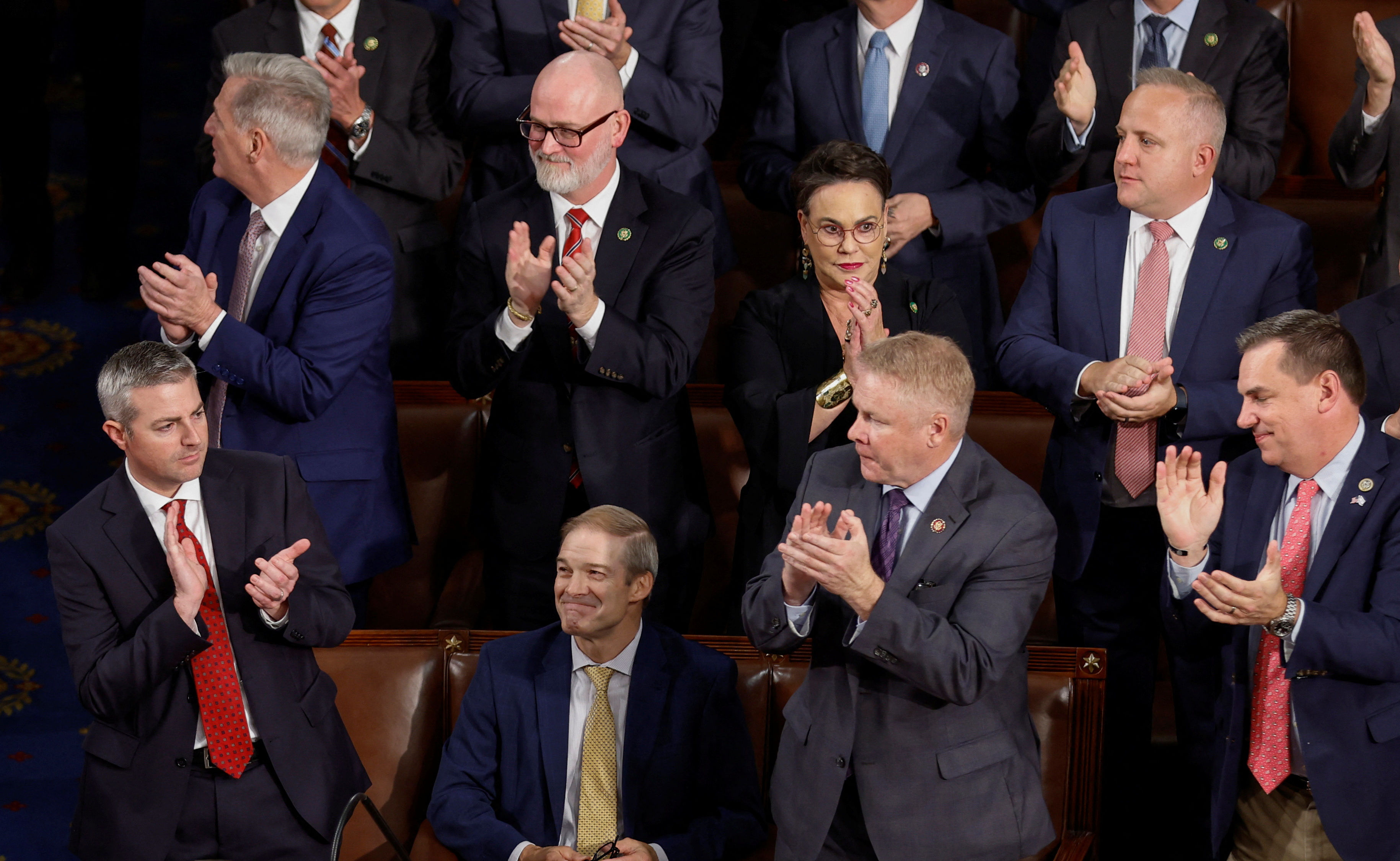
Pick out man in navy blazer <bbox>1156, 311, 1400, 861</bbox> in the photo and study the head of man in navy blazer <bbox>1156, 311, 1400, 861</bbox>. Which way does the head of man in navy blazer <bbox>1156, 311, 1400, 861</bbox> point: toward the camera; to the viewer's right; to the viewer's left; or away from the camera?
to the viewer's left

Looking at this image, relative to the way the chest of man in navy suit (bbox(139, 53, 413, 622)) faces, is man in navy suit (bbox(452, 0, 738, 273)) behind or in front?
behind

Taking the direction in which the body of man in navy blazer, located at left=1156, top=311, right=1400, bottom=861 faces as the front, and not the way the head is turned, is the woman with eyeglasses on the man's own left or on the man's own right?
on the man's own right

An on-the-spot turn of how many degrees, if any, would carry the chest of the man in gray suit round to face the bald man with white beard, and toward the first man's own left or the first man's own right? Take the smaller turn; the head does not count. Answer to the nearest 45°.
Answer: approximately 90° to the first man's own right

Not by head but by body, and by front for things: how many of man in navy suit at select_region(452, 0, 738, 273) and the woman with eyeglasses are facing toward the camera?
2

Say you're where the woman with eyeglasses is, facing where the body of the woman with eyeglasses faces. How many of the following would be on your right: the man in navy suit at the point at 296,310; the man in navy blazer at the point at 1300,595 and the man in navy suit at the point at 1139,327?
1

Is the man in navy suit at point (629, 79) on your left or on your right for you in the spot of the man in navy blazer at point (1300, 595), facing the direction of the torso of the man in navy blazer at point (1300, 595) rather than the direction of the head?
on your right

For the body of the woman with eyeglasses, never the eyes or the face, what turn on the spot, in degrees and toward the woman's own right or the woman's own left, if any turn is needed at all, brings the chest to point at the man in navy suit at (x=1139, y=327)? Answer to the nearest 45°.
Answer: approximately 90° to the woman's own left
